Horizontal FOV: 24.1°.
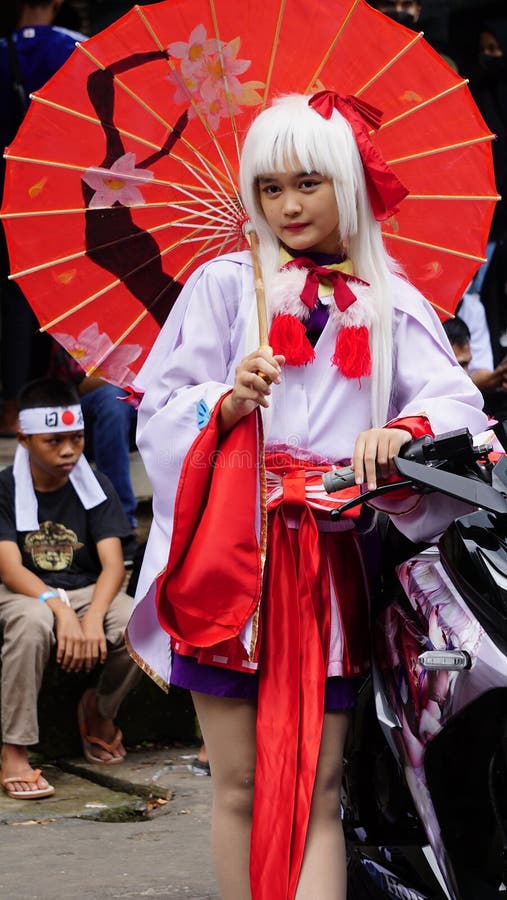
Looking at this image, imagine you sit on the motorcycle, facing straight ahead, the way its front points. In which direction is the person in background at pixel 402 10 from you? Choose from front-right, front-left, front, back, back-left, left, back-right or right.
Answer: back-left

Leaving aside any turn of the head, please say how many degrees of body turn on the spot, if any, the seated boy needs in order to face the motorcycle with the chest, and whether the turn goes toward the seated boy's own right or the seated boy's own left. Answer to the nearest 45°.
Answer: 0° — they already face it

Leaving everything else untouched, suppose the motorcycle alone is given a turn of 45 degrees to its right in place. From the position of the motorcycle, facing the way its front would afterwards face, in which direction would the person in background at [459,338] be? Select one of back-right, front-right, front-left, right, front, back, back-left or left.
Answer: back

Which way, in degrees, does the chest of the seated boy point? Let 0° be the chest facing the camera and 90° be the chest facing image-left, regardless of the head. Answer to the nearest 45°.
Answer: approximately 0°

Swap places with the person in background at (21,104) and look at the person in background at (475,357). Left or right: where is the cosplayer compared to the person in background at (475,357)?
right

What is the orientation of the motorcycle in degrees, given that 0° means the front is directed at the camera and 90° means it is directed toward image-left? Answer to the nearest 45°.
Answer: approximately 315°

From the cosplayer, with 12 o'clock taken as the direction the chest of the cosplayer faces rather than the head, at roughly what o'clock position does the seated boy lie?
The seated boy is roughly at 5 o'clock from the cosplayer.

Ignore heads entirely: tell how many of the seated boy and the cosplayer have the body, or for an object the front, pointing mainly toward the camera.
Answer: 2

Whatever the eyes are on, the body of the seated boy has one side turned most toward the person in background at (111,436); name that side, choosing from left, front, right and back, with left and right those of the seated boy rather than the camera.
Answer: back

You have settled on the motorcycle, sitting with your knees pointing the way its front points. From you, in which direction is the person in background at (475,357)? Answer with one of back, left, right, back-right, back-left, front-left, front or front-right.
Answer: back-left

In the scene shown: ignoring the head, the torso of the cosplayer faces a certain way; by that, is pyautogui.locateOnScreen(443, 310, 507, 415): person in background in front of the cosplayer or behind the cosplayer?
behind

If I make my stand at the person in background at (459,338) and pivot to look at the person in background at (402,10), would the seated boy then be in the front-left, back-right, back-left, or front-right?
back-left
